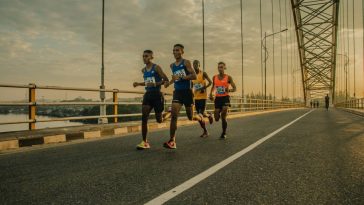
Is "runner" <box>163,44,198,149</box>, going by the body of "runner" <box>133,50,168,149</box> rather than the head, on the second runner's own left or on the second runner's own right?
on the second runner's own left

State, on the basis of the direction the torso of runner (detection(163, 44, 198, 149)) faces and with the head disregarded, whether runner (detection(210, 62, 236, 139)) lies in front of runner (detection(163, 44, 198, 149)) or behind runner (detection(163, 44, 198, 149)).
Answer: behind

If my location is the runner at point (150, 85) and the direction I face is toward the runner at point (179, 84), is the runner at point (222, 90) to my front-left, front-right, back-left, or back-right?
front-left

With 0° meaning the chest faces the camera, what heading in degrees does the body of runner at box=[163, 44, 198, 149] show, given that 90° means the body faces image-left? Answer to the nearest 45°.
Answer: approximately 45°

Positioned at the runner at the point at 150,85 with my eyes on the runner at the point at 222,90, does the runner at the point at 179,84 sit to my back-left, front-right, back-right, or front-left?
front-right

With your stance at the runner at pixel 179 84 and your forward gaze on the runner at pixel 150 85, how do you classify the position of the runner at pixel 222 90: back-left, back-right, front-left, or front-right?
back-right

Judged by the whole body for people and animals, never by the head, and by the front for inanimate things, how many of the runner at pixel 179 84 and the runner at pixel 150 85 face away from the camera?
0

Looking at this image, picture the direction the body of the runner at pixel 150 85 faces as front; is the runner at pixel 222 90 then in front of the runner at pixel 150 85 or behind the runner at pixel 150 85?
behind

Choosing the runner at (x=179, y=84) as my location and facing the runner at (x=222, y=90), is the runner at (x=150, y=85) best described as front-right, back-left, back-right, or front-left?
back-left
